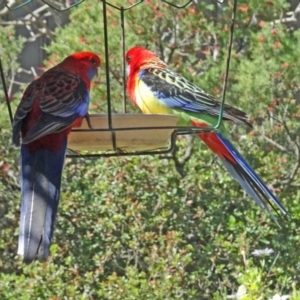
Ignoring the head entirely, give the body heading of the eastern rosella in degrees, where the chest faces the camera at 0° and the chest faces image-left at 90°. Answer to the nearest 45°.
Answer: approximately 90°

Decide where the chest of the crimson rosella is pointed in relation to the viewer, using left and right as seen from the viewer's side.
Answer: facing away from the viewer and to the right of the viewer

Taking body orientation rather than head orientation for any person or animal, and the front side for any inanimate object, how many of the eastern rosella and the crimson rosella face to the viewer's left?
1

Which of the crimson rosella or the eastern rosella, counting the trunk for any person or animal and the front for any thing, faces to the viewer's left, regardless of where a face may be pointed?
the eastern rosella
